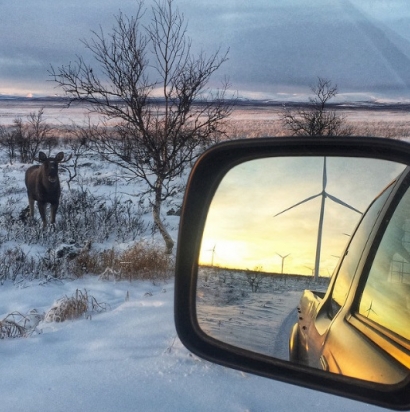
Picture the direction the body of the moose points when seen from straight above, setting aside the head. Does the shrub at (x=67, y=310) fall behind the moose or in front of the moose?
in front

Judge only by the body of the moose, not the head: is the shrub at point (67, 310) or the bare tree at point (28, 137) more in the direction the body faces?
the shrub

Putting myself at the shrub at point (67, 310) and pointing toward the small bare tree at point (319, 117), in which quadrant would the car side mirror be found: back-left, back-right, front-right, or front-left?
back-right

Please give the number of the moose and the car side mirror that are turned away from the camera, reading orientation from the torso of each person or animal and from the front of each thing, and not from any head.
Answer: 0

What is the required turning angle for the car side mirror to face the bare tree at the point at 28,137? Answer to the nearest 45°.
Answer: approximately 135° to its right

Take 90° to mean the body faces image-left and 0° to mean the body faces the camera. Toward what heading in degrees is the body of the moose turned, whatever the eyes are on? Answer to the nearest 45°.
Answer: approximately 315°

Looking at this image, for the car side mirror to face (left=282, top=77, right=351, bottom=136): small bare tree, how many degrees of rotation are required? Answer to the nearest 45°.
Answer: approximately 180°

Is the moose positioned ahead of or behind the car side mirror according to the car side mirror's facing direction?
behind

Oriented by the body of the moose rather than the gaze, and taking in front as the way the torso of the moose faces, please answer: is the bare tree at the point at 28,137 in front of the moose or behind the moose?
behind
